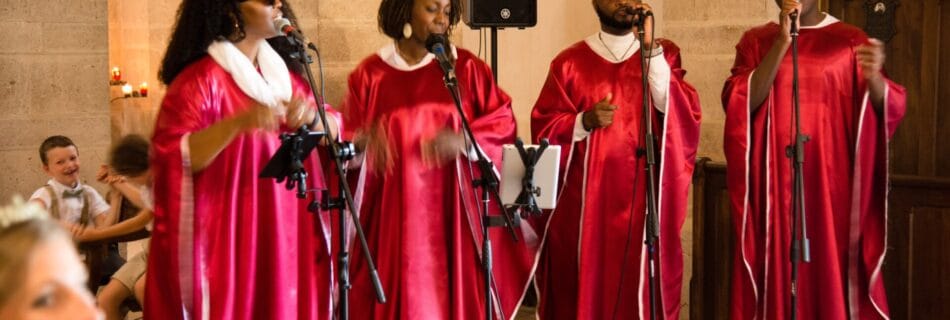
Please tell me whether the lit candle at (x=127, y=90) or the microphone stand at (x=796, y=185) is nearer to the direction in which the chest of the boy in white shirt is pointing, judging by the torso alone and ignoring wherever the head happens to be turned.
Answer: the microphone stand

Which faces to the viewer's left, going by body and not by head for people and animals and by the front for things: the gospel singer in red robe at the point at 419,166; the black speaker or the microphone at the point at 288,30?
the microphone

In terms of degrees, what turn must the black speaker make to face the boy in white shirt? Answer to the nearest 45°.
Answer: approximately 90° to its right

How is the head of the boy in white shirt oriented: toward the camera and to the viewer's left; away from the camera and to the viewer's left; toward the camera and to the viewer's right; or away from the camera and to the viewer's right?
toward the camera and to the viewer's right

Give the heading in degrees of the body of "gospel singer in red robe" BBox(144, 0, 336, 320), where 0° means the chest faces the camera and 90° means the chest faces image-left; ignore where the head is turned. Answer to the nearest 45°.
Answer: approximately 315°

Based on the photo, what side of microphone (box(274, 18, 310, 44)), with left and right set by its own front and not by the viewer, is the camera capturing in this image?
left
